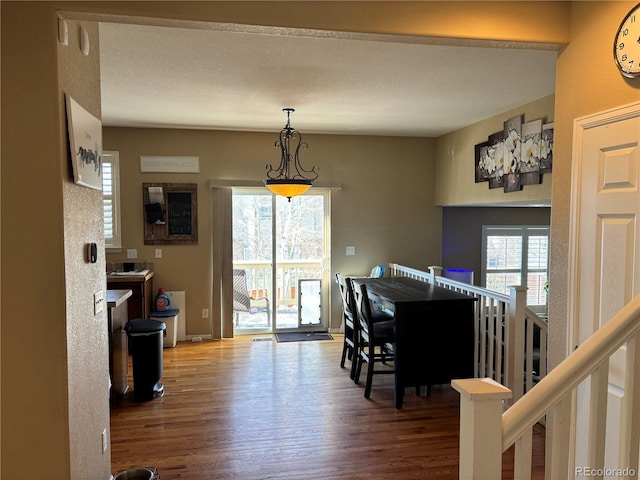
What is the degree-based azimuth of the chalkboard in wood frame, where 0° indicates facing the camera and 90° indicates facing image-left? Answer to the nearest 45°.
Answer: approximately 0°

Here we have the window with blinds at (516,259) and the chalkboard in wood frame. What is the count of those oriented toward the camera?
2

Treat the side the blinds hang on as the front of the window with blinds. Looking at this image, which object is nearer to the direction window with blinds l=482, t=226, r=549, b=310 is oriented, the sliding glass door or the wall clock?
the wall clock

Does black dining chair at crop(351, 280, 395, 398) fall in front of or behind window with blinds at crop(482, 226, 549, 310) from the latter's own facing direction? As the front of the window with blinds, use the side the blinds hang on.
in front

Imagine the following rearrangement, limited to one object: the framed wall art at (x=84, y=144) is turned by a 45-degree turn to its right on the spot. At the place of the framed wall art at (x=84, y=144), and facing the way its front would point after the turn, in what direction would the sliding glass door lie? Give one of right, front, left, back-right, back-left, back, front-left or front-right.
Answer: back-left

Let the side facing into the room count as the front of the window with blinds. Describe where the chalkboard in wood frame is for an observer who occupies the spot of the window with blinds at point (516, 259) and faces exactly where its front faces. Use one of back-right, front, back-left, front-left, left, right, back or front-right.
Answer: front-right

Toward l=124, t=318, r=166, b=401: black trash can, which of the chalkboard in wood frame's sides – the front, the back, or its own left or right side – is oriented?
front

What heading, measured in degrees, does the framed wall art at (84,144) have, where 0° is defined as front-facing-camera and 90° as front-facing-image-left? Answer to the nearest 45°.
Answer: approximately 315°

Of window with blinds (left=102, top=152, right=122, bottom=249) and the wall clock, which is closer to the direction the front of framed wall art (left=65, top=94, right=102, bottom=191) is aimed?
the wall clock

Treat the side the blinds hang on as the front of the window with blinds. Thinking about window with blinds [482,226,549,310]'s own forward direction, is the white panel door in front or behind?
in front
